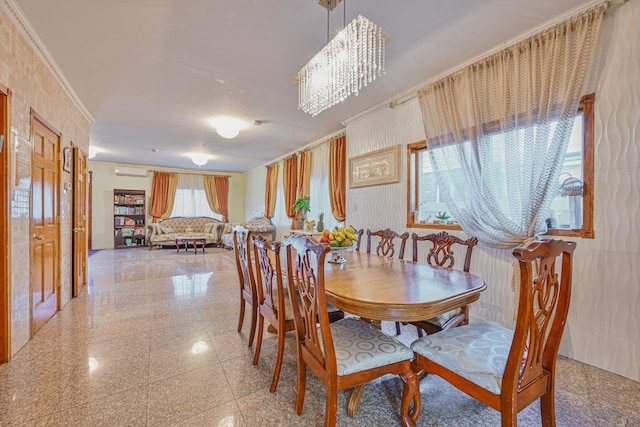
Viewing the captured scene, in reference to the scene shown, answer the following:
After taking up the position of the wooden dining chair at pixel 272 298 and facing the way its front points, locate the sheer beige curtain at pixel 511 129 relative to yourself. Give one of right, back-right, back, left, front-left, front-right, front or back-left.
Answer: front-right

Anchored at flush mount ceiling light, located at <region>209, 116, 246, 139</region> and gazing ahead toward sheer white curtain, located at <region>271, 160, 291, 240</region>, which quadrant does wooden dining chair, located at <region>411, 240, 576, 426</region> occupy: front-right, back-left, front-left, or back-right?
back-right

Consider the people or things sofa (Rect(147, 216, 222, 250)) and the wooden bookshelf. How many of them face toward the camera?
2

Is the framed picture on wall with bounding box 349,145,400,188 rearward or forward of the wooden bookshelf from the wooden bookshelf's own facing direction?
forward

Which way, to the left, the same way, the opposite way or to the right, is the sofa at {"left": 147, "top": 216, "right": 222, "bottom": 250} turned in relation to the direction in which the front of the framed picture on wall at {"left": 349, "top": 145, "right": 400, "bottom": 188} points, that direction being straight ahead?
to the left

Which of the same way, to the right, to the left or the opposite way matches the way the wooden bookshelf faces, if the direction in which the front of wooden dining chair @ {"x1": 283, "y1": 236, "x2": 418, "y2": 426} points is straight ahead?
to the right

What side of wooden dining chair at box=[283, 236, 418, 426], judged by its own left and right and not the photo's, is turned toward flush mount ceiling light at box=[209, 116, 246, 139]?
left

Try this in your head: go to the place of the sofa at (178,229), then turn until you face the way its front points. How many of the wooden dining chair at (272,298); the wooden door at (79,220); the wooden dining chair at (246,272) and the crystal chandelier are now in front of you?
4

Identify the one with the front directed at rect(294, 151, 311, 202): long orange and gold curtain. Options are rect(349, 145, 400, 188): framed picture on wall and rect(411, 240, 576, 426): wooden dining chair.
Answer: the wooden dining chair

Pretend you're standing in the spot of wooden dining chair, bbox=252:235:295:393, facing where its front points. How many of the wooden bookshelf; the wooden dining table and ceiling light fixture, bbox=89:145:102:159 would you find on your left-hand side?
2

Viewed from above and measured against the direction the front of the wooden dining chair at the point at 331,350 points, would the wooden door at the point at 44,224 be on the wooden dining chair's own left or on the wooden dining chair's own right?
on the wooden dining chair's own left
